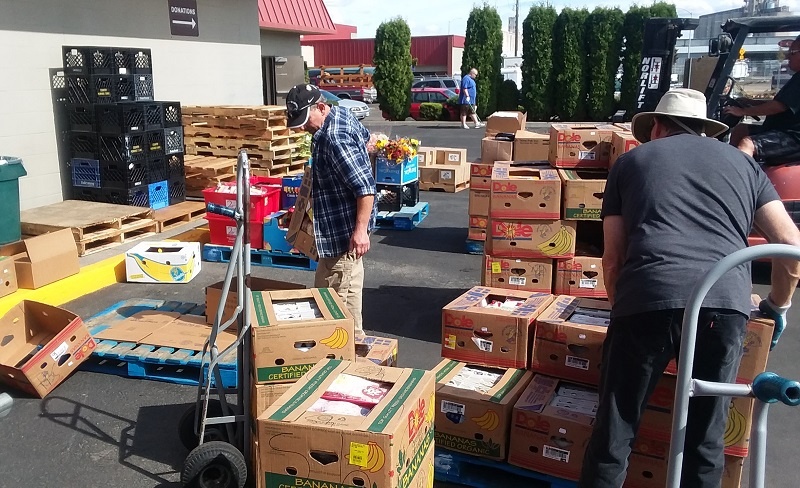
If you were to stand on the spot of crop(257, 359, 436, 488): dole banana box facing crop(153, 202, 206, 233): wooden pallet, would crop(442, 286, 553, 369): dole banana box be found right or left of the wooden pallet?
right

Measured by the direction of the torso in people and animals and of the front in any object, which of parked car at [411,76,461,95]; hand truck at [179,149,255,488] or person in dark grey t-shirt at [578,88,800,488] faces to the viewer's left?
the parked car

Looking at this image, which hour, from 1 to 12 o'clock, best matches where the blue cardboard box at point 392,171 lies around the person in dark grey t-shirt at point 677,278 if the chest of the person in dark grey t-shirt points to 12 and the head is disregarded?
The blue cardboard box is roughly at 11 o'clock from the person in dark grey t-shirt.

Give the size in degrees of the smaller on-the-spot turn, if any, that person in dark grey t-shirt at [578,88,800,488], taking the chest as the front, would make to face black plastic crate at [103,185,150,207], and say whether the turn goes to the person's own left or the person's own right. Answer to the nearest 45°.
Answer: approximately 45° to the person's own left

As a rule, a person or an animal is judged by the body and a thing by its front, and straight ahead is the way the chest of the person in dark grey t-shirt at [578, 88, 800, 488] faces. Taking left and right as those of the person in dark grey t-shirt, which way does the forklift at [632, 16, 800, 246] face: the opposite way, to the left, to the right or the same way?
to the left

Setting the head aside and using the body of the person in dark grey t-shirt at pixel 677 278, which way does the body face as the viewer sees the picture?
away from the camera

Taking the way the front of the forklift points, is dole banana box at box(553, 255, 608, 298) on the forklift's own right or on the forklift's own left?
on the forklift's own left

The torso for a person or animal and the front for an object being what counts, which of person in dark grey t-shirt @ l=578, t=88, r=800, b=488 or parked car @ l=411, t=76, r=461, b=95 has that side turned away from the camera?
the person in dark grey t-shirt

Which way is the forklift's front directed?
to the viewer's left

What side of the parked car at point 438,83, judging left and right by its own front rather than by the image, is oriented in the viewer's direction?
left

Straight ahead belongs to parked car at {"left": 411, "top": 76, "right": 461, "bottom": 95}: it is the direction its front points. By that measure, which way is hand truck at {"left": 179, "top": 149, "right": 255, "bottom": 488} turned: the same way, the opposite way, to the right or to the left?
the opposite way

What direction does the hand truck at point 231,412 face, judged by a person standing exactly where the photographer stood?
facing to the right of the viewer

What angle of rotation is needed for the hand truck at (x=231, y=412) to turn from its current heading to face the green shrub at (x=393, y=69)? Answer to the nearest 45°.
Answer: approximately 90° to its left

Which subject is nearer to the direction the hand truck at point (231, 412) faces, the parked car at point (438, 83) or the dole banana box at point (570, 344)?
the dole banana box

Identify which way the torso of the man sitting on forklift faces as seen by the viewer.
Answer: to the viewer's left
